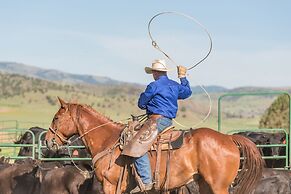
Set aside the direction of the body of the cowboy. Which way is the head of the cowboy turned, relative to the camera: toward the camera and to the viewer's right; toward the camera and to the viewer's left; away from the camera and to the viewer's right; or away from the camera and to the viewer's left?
away from the camera and to the viewer's left

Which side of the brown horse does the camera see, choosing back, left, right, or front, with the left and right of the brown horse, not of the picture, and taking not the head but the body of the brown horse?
left

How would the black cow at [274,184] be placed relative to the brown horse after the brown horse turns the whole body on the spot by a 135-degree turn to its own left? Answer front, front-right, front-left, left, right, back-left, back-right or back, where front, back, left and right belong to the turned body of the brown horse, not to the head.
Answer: left

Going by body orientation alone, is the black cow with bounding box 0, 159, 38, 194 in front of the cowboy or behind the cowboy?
in front

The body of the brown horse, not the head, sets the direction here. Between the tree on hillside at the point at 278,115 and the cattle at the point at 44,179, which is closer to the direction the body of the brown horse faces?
the cattle

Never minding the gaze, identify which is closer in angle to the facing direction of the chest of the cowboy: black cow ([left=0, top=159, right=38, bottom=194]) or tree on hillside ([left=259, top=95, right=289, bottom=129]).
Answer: the black cow
